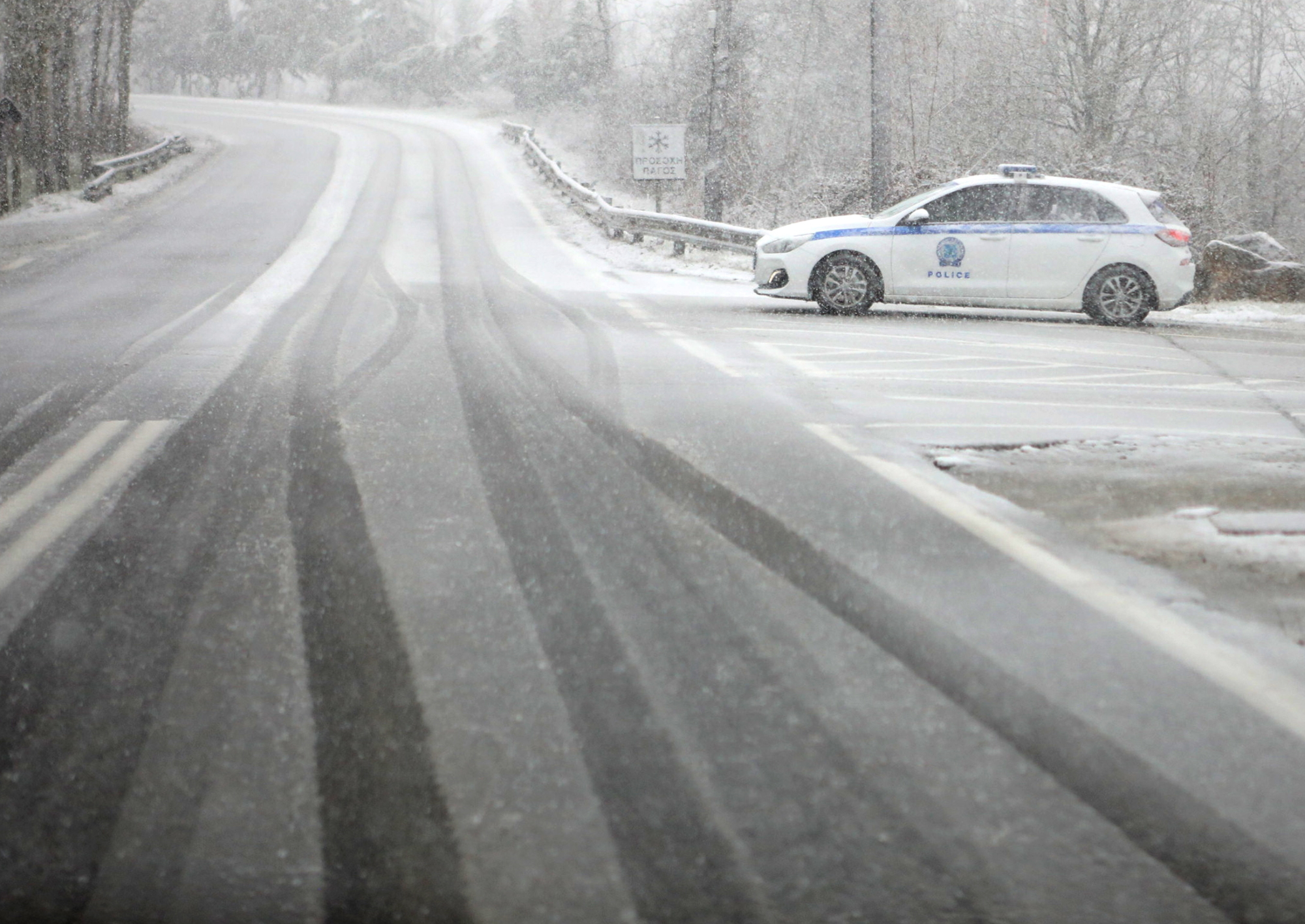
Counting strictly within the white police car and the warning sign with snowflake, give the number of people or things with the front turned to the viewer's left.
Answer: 1

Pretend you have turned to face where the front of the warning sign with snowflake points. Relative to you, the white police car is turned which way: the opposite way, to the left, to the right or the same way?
to the right

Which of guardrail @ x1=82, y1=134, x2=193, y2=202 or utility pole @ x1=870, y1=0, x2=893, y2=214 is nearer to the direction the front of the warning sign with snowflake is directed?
the utility pole

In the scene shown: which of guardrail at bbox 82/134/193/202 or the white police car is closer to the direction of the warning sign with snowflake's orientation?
the white police car

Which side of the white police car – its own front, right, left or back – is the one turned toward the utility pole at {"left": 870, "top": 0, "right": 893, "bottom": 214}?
right

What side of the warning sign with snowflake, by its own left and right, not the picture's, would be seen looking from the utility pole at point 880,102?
left

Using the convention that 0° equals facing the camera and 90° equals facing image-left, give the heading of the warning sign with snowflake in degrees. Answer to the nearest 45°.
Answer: approximately 0°

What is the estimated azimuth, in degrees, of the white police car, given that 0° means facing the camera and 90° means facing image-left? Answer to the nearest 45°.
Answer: approximately 90°
